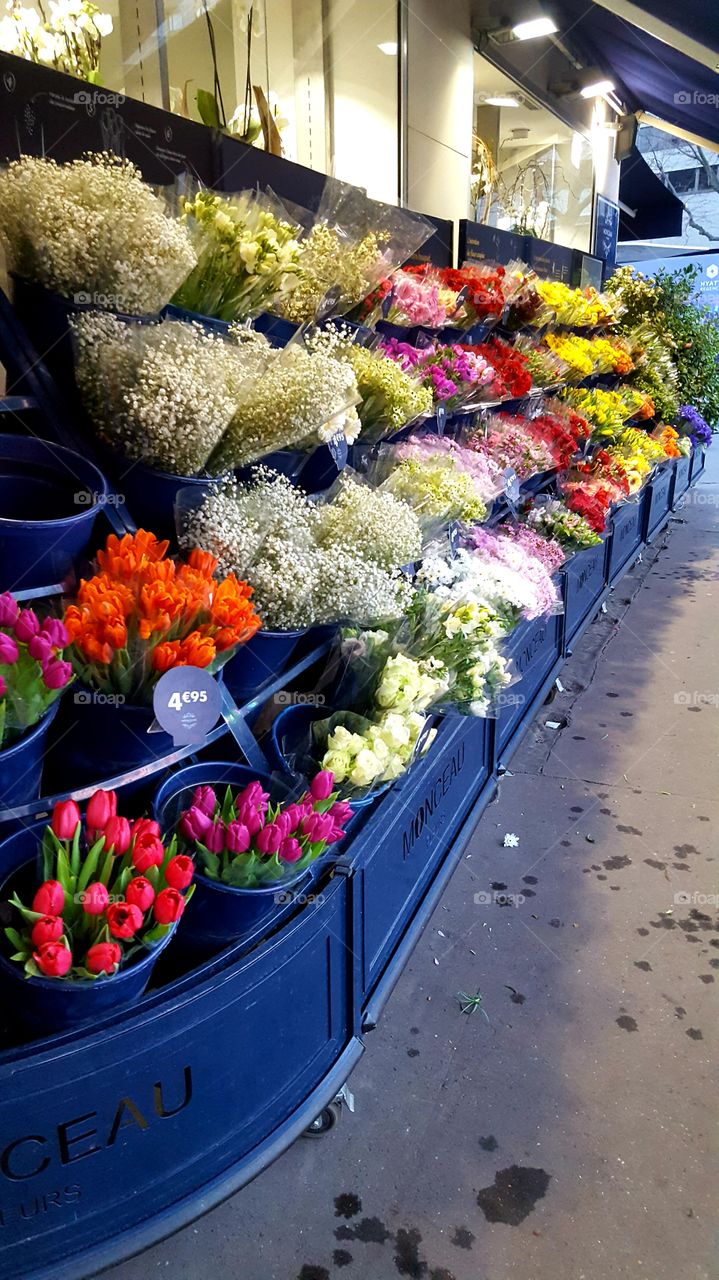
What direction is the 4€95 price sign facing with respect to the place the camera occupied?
facing the viewer

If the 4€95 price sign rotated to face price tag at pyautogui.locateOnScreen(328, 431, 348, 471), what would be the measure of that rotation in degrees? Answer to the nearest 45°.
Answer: approximately 135° to its left

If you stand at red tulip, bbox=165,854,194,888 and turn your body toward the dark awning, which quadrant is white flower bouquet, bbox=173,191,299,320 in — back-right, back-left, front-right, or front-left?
front-left

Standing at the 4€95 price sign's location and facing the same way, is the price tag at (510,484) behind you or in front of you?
behind

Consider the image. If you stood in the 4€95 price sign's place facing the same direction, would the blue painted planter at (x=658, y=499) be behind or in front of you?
behind

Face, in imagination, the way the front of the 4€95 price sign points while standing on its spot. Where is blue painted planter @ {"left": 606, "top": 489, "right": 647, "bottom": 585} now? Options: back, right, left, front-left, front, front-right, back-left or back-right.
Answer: back-left

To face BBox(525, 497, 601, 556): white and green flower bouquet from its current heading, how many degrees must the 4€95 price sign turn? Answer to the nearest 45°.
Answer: approximately 135° to its left
